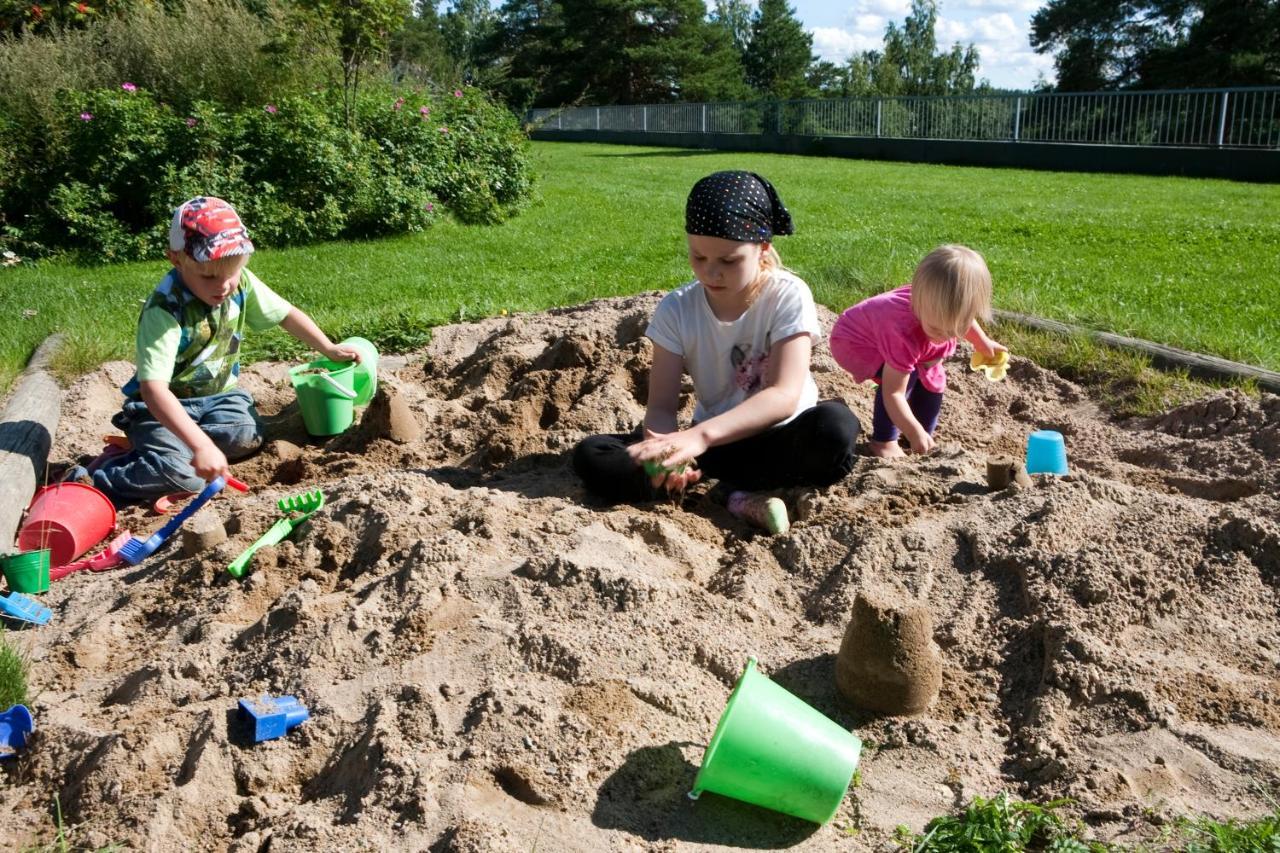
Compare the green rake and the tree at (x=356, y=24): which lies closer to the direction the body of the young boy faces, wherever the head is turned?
the green rake

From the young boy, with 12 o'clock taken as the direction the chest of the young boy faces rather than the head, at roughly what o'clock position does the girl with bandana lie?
The girl with bandana is roughly at 12 o'clock from the young boy.

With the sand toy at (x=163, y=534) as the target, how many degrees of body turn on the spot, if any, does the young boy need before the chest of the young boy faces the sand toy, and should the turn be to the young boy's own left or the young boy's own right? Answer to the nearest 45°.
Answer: approximately 45° to the young boy's own right

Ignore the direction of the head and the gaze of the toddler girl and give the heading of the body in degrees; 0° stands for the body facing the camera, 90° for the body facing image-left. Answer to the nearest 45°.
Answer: approximately 315°

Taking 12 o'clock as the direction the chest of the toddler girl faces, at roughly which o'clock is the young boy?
The young boy is roughly at 4 o'clock from the toddler girl.

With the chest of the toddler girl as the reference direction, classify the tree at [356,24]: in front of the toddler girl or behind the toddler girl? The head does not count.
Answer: behind

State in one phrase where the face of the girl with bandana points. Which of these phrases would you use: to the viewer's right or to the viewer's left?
to the viewer's left

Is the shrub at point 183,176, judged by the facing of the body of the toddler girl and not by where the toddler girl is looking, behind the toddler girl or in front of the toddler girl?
behind

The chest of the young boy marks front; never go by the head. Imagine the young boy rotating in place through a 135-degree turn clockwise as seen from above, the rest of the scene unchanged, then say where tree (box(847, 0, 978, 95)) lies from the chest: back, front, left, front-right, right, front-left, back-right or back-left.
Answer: back-right

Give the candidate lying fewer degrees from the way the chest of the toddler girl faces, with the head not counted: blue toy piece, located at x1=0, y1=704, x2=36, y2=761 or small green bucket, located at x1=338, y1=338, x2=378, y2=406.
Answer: the blue toy piece

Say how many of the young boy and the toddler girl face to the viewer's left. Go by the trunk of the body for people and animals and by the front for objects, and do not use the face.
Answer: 0
